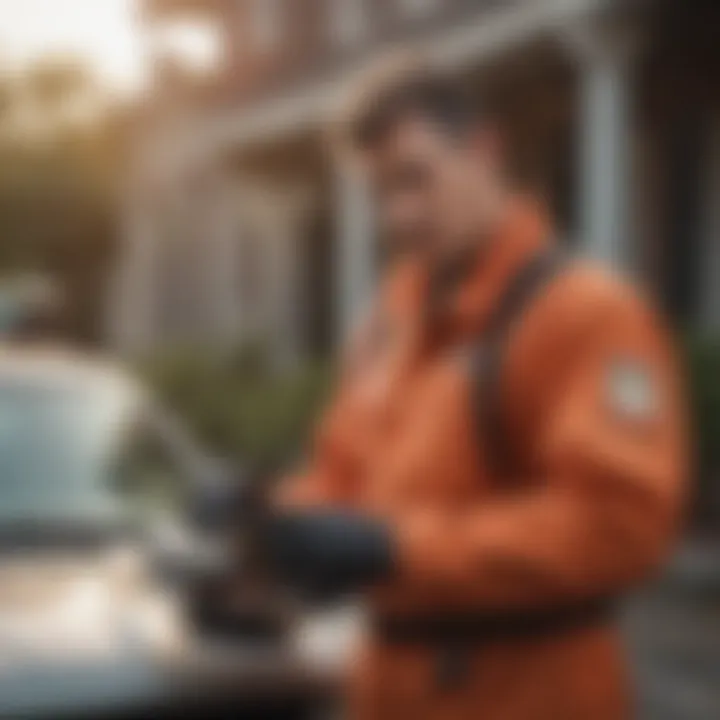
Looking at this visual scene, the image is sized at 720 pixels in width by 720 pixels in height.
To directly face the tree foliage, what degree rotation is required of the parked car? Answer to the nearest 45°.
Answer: approximately 135° to its right

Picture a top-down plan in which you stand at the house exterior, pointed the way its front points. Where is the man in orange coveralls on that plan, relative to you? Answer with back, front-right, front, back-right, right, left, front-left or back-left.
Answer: front-left

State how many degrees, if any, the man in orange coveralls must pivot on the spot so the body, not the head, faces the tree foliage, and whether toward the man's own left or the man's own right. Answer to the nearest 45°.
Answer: approximately 135° to the man's own right

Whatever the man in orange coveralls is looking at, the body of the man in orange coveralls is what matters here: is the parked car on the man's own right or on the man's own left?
on the man's own right

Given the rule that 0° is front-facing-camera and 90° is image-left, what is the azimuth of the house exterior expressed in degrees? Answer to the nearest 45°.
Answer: approximately 45°

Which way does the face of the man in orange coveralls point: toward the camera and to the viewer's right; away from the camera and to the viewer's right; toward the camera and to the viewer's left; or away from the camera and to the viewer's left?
toward the camera and to the viewer's left

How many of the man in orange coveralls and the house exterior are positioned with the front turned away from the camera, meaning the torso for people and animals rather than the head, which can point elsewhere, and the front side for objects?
0

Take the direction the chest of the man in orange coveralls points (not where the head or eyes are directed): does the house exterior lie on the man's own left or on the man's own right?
on the man's own right
